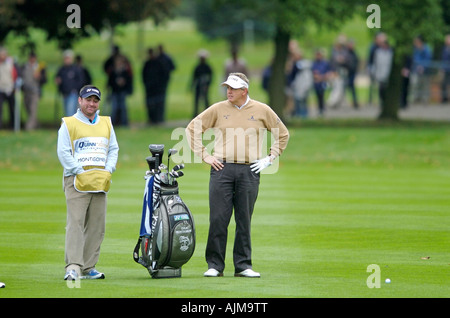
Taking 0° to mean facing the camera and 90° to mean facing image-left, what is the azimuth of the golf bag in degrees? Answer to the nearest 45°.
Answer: approximately 315°

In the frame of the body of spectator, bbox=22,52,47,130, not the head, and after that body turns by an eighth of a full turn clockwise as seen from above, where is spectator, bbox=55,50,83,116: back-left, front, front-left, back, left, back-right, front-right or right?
left

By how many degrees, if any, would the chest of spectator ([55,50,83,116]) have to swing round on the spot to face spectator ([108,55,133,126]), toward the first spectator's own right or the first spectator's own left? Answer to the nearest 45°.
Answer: approximately 135° to the first spectator's own left

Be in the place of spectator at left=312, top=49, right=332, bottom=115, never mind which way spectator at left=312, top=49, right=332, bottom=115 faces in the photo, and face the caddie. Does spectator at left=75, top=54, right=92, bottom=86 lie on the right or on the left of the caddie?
right

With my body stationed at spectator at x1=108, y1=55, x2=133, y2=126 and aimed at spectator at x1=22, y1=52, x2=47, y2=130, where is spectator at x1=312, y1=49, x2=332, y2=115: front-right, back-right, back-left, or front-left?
back-right

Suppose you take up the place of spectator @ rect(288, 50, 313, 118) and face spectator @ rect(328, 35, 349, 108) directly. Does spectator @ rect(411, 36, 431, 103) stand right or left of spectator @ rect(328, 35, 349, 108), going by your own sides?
right

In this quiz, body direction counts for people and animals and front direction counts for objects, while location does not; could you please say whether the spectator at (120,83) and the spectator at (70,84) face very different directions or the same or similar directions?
same or similar directions

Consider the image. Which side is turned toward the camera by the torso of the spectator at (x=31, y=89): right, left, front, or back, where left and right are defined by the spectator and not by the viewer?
front

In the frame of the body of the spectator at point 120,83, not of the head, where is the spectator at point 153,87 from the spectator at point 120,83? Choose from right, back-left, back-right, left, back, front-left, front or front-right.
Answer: back-left

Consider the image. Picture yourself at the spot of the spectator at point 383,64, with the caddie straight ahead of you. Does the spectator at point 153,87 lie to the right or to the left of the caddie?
right

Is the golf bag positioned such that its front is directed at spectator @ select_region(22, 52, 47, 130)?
no

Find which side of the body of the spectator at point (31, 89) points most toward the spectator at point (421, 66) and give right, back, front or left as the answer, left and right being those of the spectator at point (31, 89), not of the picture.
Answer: left

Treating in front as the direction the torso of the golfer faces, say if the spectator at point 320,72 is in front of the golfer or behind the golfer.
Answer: behind

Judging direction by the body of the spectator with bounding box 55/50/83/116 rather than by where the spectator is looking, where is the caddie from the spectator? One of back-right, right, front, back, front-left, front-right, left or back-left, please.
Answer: front
